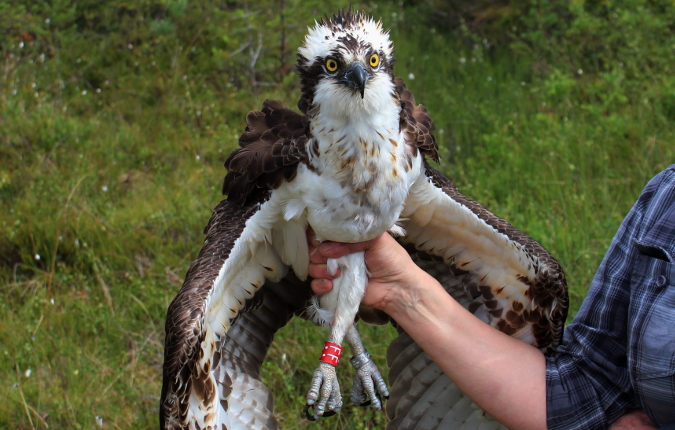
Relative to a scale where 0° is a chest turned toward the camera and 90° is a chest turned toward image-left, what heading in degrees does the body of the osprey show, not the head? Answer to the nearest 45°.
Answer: approximately 0°
